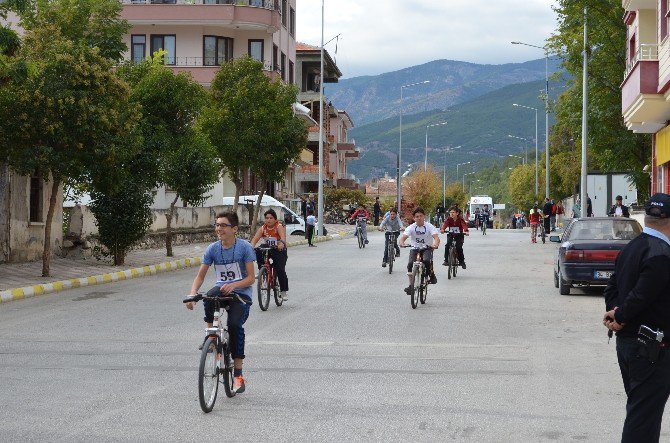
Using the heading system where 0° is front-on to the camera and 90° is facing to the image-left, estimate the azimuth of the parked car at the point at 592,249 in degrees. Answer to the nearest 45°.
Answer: approximately 180°

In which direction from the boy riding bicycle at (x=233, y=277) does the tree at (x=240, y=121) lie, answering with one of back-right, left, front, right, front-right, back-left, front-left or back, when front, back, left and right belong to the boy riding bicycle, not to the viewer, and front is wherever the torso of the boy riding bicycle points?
back-right

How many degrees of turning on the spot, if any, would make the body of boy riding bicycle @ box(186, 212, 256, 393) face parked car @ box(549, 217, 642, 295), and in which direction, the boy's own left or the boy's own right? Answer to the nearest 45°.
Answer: approximately 180°

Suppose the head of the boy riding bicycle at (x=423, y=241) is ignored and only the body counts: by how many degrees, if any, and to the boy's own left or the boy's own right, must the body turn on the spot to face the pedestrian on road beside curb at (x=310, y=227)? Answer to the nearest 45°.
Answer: approximately 180°

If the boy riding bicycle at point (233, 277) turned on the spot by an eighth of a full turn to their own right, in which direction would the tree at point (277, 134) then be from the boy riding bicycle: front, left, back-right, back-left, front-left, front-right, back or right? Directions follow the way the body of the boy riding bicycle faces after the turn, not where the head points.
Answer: right
